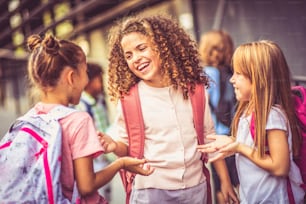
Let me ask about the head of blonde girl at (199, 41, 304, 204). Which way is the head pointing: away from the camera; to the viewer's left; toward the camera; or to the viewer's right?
to the viewer's left

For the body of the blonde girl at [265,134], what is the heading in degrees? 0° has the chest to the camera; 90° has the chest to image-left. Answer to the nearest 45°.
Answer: approximately 90°

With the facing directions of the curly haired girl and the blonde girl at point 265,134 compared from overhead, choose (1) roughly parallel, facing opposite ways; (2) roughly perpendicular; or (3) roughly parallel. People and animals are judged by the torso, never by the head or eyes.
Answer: roughly perpendicular

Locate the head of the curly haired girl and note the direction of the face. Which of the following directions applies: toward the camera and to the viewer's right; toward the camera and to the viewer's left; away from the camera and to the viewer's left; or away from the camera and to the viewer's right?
toward the camera and to the viewer's left

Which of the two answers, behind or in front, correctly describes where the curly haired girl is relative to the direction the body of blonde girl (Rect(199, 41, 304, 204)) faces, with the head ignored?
in front

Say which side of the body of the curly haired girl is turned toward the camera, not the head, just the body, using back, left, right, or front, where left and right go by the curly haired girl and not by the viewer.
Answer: front

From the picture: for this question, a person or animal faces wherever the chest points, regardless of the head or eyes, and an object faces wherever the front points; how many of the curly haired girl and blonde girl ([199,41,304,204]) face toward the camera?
1

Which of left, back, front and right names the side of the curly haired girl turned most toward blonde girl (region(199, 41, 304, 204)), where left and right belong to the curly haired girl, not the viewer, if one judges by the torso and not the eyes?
left
